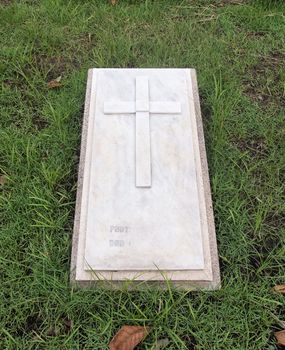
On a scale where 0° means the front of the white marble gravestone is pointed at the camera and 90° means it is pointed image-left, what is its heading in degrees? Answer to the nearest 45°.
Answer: approximately 0°

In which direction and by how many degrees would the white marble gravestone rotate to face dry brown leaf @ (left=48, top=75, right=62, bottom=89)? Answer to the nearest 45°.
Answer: approximately 135° to its right

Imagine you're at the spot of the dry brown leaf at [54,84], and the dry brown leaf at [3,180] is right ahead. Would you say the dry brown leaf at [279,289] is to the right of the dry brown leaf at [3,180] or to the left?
left

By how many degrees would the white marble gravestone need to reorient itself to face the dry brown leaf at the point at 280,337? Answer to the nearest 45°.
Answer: approximately 45° to its left
